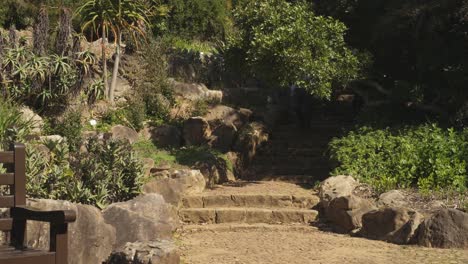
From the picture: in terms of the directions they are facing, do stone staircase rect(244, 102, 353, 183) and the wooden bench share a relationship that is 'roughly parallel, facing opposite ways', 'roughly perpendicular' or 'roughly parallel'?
roughly perpendicular

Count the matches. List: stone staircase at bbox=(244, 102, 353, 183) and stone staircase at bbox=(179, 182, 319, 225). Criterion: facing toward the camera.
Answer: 2

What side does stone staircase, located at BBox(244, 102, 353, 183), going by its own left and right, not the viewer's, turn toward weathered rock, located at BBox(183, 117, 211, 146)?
right

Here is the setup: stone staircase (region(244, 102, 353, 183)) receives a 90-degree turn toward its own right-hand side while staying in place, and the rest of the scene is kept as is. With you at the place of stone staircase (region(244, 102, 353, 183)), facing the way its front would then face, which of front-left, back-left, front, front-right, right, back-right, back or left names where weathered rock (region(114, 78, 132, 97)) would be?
front

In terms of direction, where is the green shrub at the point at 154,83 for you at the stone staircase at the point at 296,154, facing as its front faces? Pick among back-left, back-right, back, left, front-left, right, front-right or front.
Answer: right

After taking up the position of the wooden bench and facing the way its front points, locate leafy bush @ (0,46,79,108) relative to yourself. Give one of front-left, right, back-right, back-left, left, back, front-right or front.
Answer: back-left

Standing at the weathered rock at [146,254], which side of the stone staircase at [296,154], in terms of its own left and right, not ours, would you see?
front

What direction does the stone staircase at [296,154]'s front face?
toward the camera

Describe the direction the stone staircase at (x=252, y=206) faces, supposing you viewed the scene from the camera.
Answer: facing the viewer

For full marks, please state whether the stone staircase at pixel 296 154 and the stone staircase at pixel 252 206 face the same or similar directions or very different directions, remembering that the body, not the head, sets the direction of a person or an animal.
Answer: same or similar directions

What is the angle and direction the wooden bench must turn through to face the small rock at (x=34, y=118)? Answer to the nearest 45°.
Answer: approximately 135° to its left
